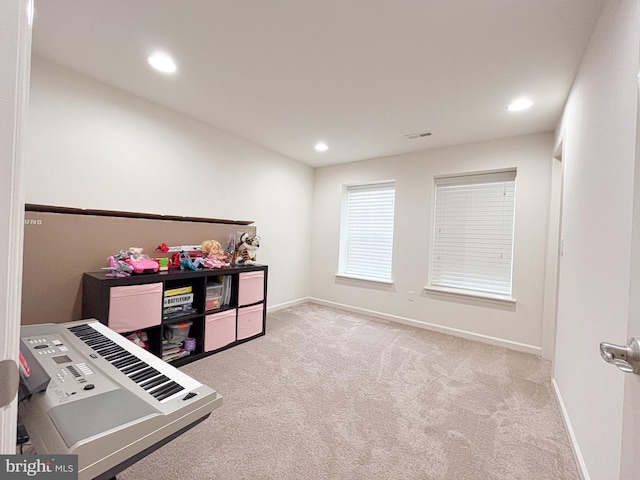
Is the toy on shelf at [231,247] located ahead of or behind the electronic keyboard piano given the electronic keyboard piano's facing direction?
ahead

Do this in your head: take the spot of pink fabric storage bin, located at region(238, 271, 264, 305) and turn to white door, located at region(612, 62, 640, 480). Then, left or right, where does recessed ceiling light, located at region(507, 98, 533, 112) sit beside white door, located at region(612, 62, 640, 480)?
left

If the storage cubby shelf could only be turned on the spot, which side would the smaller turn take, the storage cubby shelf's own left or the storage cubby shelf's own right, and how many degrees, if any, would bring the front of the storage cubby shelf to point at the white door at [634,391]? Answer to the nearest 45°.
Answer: approximately 45° to the storage cubby shelf's own right

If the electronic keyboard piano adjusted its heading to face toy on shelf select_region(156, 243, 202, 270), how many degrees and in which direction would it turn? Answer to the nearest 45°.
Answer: approximately 45° to its left

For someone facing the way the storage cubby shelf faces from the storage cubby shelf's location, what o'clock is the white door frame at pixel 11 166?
The white door frame is roughly at 2 o'clock from the storage cubby shelf.

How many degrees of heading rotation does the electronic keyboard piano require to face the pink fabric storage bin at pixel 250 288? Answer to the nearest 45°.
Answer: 0° — it already faces it

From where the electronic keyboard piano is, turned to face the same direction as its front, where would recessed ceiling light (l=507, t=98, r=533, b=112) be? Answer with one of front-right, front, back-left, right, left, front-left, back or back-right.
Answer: front-right

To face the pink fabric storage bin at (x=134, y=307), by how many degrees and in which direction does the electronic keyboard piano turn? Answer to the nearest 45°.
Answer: approximately 45° to its left

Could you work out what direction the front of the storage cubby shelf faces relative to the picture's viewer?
facing the viewer and to the right of the viewer

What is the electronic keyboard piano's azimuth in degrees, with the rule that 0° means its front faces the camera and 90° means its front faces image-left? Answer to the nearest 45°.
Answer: approximately 225°

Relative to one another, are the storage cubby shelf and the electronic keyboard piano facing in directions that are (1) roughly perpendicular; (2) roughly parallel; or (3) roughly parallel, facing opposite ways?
roughly perpendicular

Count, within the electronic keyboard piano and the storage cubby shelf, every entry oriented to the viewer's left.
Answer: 0

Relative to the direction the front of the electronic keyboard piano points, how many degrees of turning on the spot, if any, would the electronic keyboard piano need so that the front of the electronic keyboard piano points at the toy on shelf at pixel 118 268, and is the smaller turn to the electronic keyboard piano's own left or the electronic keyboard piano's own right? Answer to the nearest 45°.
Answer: approximately 45° to the electronic keyboard piano's own left
